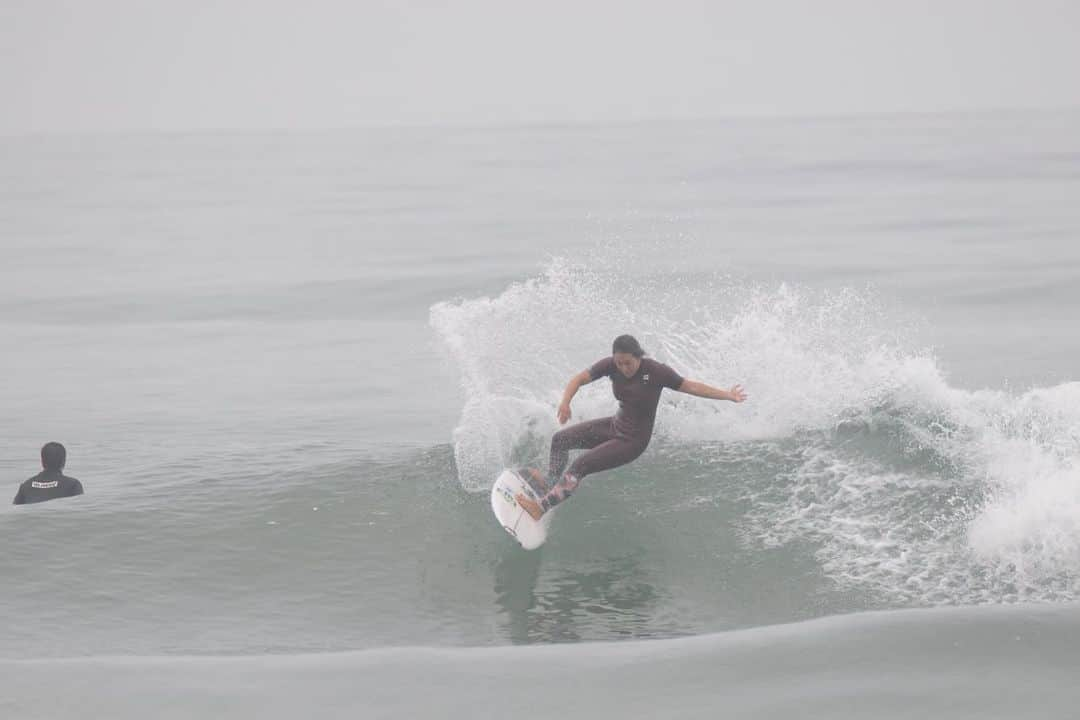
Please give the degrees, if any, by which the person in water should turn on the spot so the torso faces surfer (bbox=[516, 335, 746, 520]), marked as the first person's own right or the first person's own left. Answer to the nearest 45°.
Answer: approximately 135° to the first person's own right

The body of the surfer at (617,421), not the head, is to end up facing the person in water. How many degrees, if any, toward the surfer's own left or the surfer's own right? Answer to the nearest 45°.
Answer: approximately 45° to the surfer's own right

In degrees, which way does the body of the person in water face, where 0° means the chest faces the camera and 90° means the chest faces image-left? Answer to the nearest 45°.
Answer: approximately 180°

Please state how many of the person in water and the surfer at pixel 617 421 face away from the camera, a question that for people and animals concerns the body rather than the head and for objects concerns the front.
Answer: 1

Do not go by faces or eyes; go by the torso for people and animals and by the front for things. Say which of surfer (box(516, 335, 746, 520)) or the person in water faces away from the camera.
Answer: the person in water

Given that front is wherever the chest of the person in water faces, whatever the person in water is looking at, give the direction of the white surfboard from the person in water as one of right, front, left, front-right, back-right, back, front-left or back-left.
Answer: back-right
